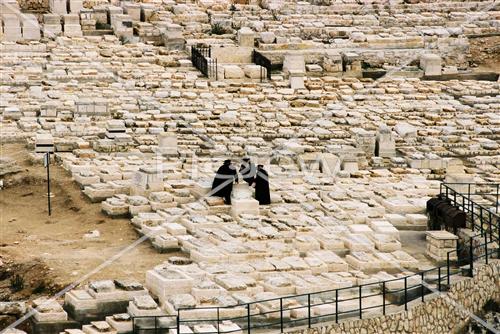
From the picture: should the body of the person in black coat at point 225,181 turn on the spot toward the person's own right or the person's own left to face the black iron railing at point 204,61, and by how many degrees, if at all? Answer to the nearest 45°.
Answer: approximately 90° to the person's own left

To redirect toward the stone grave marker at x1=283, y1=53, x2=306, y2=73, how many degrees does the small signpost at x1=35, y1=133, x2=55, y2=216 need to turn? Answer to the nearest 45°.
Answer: approximately 135° to its left

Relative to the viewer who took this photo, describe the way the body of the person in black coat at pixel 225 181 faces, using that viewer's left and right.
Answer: facing to the right of the viewer

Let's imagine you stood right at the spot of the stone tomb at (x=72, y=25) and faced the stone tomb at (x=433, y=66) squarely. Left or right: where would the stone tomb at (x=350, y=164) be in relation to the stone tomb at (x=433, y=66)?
right

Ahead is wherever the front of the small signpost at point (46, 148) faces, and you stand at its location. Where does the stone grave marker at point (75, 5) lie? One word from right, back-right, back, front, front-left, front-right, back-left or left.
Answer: back

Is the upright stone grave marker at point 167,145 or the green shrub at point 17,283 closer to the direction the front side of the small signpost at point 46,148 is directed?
the green shrub

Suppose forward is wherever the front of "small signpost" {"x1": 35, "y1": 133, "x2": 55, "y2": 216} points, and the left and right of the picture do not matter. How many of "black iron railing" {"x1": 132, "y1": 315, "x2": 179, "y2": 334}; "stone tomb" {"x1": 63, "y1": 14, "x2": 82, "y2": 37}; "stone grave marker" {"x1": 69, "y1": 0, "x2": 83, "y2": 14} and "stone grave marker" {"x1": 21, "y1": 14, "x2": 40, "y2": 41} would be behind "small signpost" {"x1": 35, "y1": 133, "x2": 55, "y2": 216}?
3

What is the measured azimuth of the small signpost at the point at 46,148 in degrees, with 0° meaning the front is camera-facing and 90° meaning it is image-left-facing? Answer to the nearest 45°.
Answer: approximately 0°
